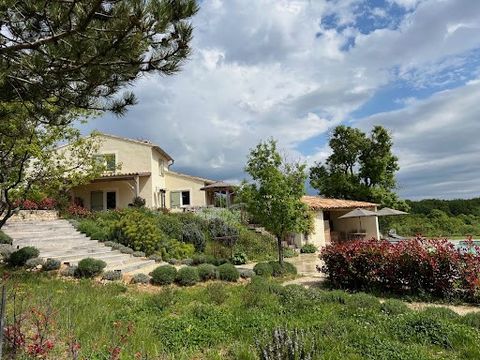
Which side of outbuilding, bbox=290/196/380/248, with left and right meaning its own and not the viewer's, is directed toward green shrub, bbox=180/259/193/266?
right

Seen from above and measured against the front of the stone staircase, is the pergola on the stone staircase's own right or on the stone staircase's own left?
on the stone staircase's own left

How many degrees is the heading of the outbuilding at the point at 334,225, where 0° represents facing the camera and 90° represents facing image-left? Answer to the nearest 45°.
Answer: approximately 315°

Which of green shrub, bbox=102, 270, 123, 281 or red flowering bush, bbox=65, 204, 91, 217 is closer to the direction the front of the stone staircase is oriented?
the green shrub

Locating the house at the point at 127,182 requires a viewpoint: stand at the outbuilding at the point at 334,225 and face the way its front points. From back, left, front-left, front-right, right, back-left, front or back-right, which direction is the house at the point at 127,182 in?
back-right

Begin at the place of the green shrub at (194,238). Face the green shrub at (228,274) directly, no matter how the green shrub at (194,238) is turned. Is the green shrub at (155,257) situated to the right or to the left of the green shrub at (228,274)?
right

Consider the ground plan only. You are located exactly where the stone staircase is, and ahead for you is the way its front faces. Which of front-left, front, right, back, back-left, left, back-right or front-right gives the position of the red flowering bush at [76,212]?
back-left

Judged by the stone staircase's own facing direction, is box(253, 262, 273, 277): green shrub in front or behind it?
in front

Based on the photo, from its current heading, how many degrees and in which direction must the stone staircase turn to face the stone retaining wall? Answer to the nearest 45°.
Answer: approximately 135° to its left

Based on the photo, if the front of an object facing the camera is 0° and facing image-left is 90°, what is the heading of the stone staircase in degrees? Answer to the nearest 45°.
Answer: approximately 315°

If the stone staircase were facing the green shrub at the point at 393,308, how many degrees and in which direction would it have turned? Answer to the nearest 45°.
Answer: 0° — it already faces it

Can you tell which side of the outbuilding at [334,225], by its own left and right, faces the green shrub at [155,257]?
right

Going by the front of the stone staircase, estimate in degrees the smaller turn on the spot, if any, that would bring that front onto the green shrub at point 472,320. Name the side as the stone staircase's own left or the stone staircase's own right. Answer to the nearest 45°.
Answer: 0° — it already faces it
